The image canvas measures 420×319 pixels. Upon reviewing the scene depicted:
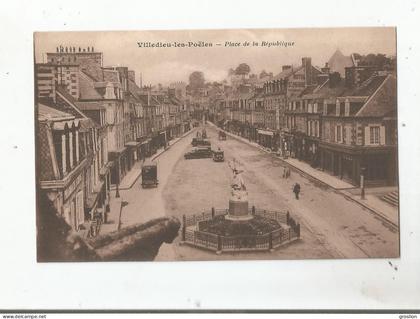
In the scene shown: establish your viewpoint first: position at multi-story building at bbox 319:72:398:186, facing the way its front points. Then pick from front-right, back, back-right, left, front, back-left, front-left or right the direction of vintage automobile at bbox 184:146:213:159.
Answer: front-right

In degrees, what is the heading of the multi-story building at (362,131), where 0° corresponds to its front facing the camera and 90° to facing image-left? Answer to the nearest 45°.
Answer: approximately 45°

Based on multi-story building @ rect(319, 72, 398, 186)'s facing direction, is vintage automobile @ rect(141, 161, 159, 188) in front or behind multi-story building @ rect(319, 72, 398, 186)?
in front

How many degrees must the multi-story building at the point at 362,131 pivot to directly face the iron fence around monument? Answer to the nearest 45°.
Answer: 0° — it already faces it
